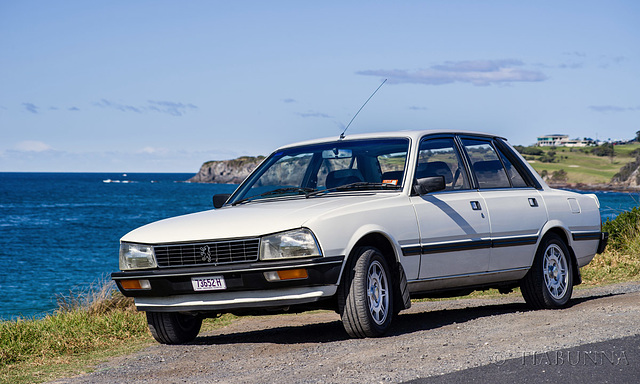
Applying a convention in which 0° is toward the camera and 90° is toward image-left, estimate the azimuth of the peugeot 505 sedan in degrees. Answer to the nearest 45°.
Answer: approximately 45°
